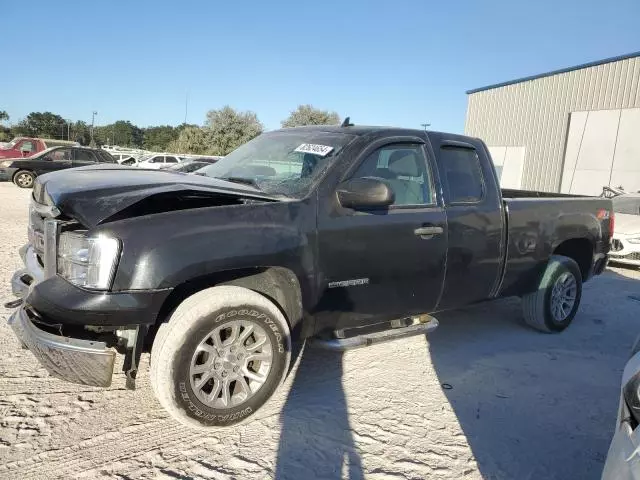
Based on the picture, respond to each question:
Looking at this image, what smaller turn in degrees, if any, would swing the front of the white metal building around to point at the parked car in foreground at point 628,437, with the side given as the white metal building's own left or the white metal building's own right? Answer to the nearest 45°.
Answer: approximately 45° to the white metal building's own left

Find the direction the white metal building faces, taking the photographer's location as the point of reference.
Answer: facing the viewer and to the left of the viewer

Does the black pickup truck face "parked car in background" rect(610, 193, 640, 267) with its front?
no

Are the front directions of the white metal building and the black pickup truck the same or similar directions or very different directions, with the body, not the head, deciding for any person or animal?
same or similar directions

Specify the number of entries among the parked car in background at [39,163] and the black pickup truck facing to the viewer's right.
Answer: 0

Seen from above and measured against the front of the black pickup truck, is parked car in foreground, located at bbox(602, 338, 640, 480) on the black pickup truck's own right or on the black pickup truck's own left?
on the black pickup truck's own left

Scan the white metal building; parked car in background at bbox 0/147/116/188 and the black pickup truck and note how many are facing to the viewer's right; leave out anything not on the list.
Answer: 0

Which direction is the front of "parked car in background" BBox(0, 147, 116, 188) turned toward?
to the viewer's left

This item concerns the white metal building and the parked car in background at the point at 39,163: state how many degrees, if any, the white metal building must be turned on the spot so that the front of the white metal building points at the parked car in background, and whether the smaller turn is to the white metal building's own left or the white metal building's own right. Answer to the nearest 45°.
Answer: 0° — it already faces it

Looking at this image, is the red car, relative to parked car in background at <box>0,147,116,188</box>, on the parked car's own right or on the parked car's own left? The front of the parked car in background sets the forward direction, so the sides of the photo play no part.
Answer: on the parked car's own right

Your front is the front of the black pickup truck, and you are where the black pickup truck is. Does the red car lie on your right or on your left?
on your right

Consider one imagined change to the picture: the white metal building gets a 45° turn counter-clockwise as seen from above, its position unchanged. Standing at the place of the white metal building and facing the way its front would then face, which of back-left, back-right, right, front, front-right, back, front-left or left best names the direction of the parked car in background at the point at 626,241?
front

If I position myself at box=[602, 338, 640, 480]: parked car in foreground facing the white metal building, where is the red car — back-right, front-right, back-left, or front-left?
front-left

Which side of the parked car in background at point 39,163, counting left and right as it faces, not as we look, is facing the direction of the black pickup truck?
left

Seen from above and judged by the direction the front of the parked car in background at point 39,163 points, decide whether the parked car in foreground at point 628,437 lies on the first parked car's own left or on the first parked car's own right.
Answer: on the first parked car's own left

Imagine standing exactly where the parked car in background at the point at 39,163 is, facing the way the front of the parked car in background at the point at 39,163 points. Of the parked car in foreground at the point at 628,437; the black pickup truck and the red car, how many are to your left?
2

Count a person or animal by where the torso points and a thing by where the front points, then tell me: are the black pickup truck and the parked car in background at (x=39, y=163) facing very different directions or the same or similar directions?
same or similar directions

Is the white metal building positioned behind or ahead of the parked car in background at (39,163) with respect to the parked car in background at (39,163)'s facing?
behind
